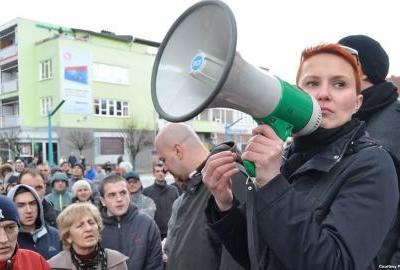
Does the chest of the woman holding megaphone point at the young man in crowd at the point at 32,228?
no

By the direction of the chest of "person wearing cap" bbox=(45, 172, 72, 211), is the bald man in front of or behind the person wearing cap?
in front

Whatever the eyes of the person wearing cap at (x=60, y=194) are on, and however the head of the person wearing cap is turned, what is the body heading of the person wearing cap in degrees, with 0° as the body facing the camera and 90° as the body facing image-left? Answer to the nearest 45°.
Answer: approximately 0°

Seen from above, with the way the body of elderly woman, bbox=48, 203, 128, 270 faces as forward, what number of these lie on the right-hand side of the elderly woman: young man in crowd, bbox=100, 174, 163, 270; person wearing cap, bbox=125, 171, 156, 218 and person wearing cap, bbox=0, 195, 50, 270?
1

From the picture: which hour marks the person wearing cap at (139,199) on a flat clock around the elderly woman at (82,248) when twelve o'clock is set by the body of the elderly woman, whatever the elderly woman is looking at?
The person wearing cap is roughly at 8 o'clock from the elderly woman.

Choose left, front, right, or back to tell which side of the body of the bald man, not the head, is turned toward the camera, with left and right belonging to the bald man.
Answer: left

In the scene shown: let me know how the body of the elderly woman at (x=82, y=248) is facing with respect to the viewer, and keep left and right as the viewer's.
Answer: facing the viewer and to the right of the viewer

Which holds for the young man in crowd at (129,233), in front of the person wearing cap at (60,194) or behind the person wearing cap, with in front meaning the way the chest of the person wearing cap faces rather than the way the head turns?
in front

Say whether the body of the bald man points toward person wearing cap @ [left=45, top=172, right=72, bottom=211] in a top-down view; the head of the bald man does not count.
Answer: no

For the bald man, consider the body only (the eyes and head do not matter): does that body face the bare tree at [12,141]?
no

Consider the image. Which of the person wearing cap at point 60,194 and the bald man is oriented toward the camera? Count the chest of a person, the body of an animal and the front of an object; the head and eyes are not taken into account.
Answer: the person wearing cap

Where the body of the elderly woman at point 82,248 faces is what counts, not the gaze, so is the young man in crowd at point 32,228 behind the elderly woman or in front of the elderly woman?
behind

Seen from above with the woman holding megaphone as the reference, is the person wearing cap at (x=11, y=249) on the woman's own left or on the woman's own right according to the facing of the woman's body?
on the woman's own right

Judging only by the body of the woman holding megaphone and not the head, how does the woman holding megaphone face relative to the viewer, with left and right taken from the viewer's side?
facing the viewer and to the left of the viewer

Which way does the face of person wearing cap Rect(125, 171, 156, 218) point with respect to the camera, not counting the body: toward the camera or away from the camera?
toward the camera
